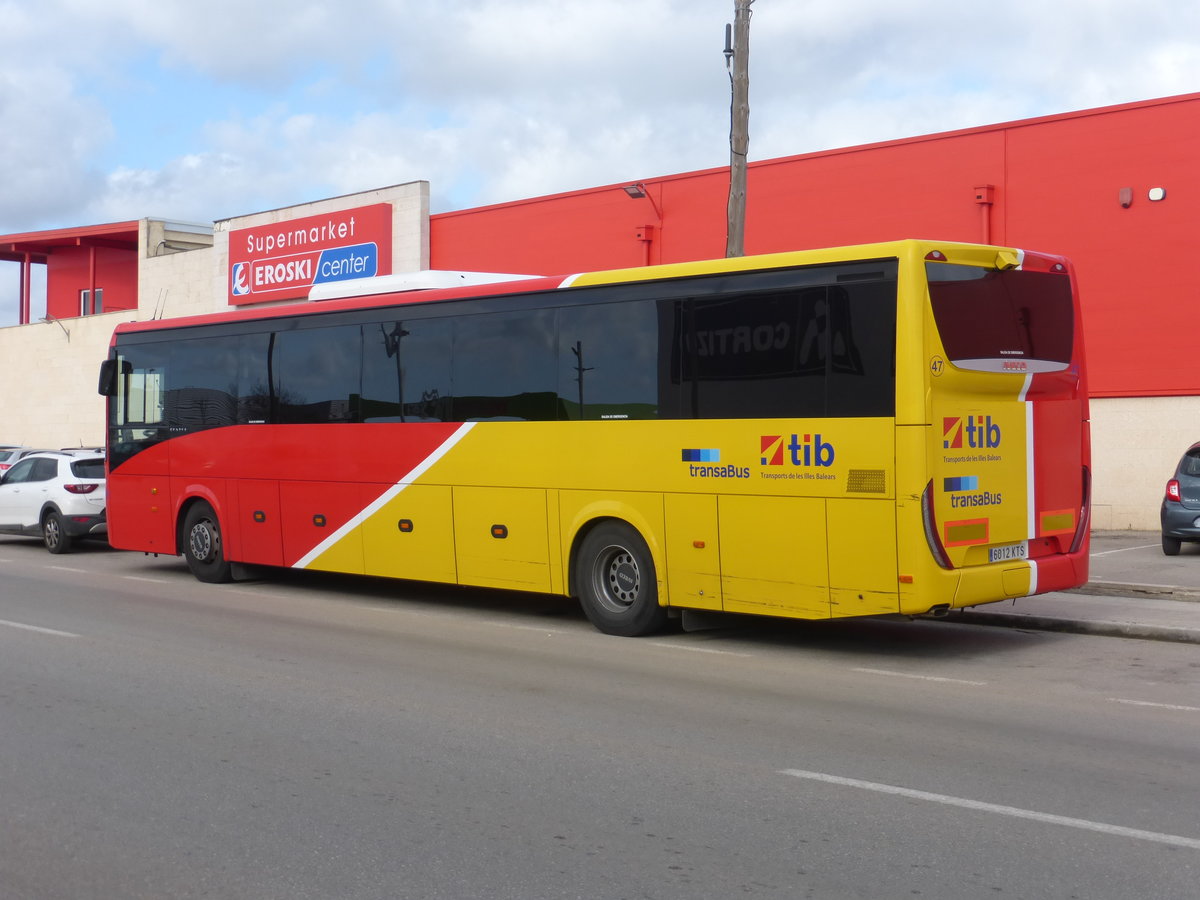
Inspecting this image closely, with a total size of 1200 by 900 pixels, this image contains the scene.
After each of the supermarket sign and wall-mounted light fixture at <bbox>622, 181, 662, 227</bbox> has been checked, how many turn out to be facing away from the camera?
0

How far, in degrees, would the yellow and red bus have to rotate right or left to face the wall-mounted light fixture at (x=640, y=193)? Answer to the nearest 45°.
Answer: approximately 45° to its right

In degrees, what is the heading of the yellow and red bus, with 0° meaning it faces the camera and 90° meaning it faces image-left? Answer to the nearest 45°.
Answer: approximately 135°

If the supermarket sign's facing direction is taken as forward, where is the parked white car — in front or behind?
in front

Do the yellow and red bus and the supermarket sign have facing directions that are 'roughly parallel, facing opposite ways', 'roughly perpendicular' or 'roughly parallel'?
roughly perpendicular

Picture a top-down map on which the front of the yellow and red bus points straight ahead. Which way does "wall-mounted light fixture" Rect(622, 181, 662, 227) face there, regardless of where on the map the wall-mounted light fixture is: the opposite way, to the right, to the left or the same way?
to the left

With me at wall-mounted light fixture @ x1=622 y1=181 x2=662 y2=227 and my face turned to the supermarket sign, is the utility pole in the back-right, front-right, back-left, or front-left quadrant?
back-left

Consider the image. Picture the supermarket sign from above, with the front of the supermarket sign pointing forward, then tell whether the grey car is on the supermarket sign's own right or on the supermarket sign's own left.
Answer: on the supermarket sign's own left

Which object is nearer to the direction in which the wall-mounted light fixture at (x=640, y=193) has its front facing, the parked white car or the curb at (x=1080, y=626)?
the parked white car

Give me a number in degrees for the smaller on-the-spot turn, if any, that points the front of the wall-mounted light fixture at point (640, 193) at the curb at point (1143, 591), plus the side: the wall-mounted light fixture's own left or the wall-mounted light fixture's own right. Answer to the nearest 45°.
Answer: approximately 90° to the wall-mounted light fixture's own left

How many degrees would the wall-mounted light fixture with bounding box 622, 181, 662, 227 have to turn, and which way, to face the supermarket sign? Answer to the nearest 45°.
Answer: approximately 90° to its right

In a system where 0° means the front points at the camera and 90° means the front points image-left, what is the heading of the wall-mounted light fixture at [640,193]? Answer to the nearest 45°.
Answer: approximately 45°
